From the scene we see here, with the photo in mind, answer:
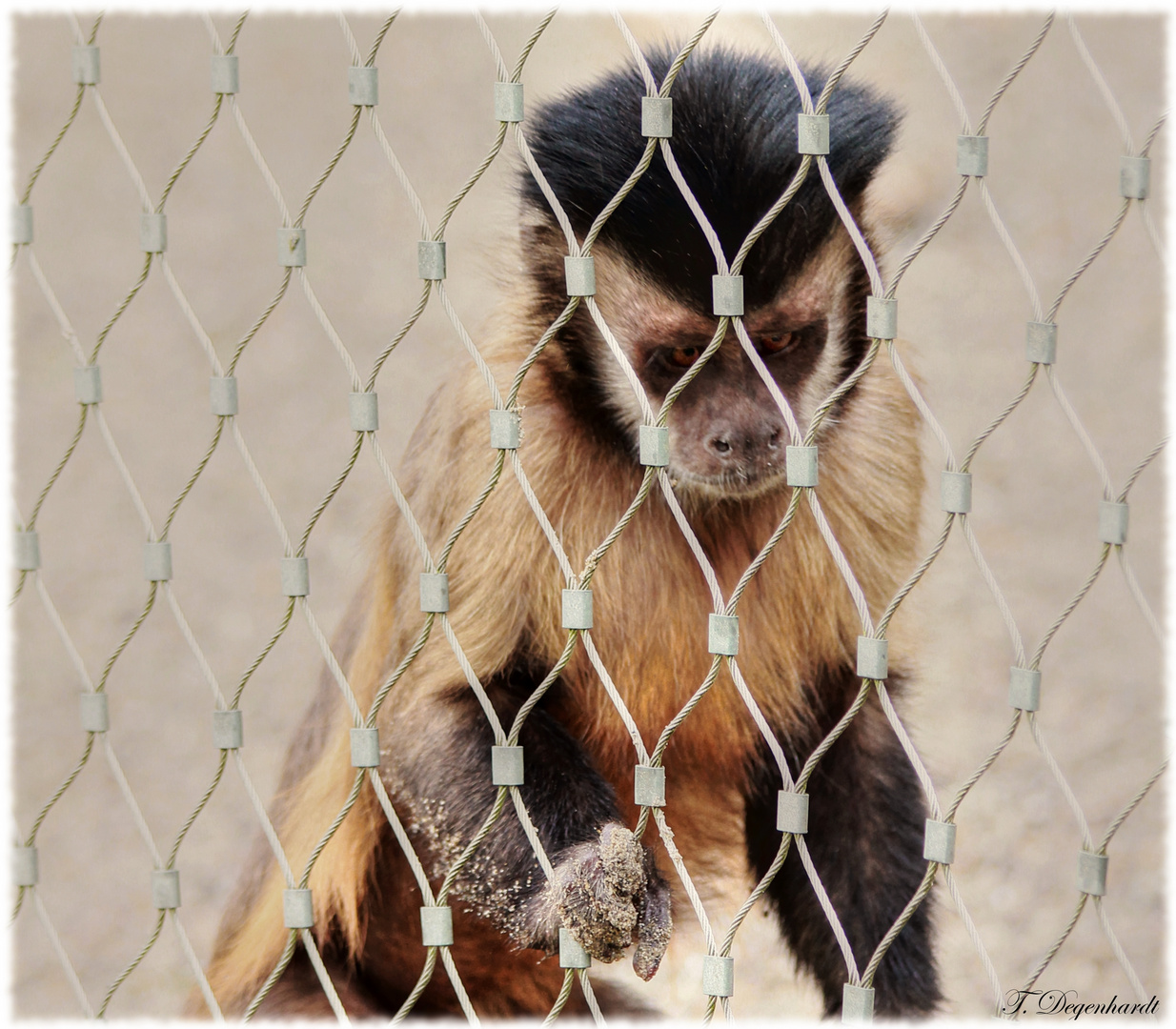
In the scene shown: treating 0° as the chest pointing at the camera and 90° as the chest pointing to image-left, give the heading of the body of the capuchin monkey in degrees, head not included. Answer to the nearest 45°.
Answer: approximately 315°
